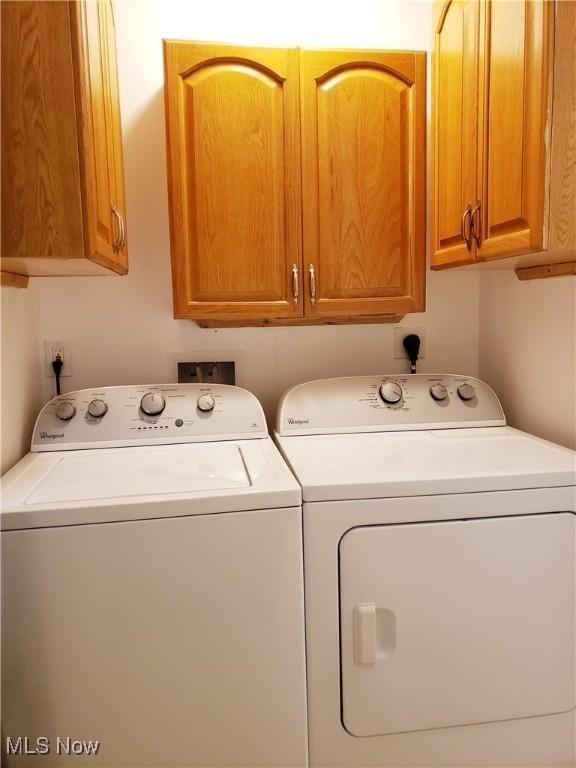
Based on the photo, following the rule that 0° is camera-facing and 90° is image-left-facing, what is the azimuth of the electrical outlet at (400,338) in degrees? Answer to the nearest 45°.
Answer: approximately 0°

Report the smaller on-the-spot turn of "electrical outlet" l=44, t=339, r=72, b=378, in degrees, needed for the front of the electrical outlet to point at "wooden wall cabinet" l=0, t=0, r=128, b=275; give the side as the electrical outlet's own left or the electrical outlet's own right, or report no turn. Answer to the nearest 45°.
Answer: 0° — it already faces it

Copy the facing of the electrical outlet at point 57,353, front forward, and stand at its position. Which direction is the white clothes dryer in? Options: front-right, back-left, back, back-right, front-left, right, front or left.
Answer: front-left

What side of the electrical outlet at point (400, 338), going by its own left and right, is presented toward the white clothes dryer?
front

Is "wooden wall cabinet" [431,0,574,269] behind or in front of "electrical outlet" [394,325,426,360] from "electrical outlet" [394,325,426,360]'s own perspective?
in front

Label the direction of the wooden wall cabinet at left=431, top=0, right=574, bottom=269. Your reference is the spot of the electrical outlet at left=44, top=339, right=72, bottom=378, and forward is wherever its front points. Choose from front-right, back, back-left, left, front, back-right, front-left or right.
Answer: front-left
